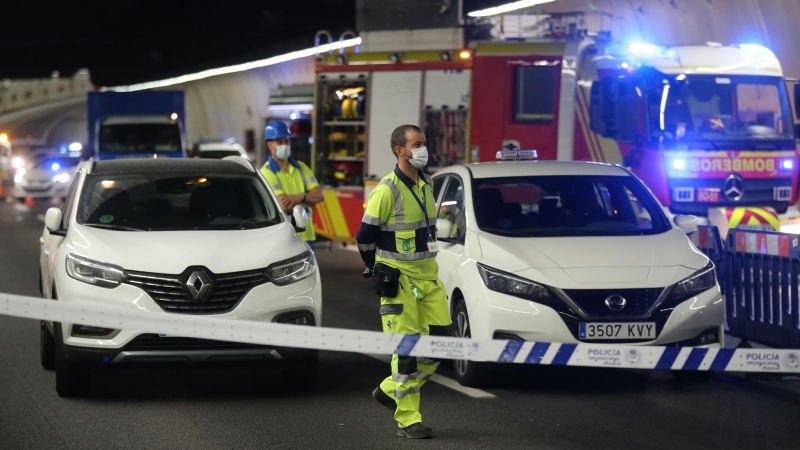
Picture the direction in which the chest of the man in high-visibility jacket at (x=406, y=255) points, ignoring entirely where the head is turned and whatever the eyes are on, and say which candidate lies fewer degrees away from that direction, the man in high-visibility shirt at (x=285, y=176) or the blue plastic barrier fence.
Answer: the blue plastic barrier fence

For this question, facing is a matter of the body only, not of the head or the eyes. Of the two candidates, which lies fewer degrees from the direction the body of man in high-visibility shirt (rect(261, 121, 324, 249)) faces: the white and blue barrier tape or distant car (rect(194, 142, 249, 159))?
the white and blue barrier tape

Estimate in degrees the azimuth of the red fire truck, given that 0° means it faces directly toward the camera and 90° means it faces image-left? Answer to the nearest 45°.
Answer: approximately 315°

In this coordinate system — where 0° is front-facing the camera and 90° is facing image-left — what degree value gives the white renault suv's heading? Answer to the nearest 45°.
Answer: approximately 0°

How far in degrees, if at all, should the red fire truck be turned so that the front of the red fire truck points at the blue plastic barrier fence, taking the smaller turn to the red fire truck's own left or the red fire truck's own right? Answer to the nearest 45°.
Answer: approximately 45° to the red fire truck's own right

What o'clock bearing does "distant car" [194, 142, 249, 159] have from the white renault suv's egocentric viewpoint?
The distant car is roughly at 6 o'clock from the white renault suv.

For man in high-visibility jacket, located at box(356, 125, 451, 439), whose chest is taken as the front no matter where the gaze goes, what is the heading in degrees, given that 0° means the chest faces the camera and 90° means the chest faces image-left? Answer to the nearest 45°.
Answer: approximately 315°

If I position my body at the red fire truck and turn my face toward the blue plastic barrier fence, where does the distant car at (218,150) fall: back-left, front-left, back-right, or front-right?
back-right
